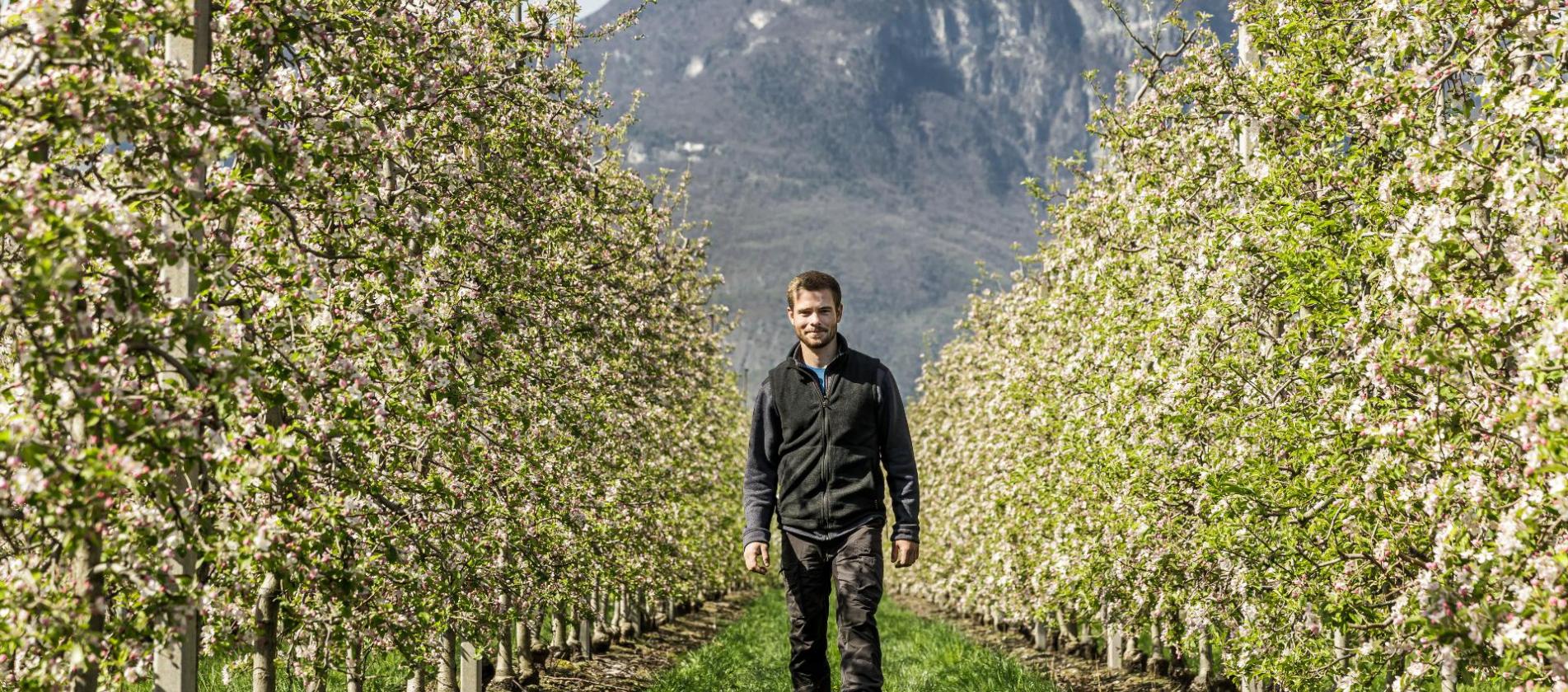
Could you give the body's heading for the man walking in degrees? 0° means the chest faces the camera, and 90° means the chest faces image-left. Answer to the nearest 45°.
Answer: approximately 0°

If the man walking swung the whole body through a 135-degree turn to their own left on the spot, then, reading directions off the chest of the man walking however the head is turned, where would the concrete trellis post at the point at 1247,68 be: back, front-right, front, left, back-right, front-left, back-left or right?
front

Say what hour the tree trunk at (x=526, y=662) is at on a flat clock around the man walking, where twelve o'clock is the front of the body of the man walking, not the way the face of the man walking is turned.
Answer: The tree trunk is roughly at 5 o'clock from the man walking.

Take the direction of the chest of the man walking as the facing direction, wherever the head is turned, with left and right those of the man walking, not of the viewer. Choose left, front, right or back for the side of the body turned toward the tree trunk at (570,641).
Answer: back

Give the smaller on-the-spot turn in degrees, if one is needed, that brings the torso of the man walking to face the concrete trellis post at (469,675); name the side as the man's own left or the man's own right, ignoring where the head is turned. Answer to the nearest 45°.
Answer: approximately 135° to the man's own right

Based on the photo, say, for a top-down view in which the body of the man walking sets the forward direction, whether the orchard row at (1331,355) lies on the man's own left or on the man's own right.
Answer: on the man's own left

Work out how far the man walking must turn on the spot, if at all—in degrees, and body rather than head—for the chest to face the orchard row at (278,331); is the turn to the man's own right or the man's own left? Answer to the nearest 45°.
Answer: approximately 45° to the man's own right

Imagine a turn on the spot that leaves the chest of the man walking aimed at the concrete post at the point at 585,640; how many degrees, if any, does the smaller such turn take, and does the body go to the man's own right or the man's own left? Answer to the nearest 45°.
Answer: approximately 180°
